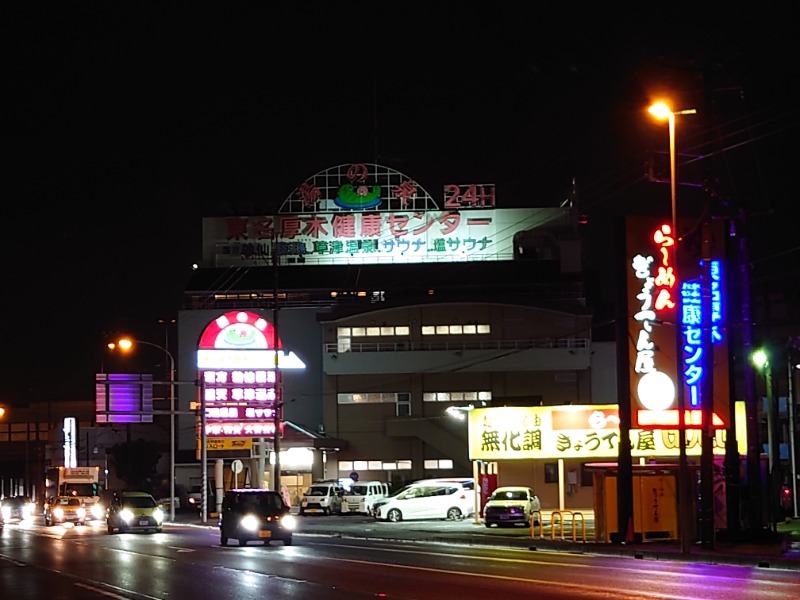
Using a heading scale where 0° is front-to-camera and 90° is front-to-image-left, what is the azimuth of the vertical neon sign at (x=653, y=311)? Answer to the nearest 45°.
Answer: approximately 0°

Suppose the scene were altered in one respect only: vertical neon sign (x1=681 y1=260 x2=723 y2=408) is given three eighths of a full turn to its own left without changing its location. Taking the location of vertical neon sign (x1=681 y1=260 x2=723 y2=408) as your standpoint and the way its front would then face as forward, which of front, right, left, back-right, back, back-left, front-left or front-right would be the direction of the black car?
back-left

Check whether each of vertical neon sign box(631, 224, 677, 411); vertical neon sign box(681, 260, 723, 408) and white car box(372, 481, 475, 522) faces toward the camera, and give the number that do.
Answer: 2

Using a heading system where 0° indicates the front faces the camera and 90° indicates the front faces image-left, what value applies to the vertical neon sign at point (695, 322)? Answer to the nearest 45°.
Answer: approximately 0°

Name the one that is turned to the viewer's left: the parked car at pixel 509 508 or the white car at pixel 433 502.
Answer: the white car
